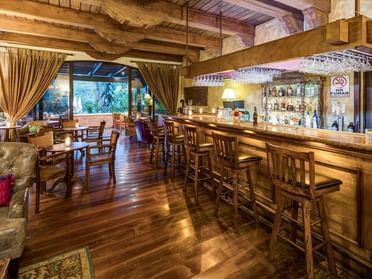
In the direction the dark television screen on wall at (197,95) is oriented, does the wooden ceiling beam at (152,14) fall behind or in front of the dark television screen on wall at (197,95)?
in front

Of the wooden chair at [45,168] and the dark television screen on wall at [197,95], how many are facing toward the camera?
1

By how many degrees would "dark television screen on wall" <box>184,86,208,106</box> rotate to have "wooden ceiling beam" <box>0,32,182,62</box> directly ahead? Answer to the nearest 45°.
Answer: approximately 45° to its right

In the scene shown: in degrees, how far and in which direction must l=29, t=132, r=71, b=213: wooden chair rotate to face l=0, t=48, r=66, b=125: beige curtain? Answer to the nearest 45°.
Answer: approximately 45° to its left

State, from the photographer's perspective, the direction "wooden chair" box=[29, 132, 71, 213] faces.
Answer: facing away from the viewer and to the right of the viewer
